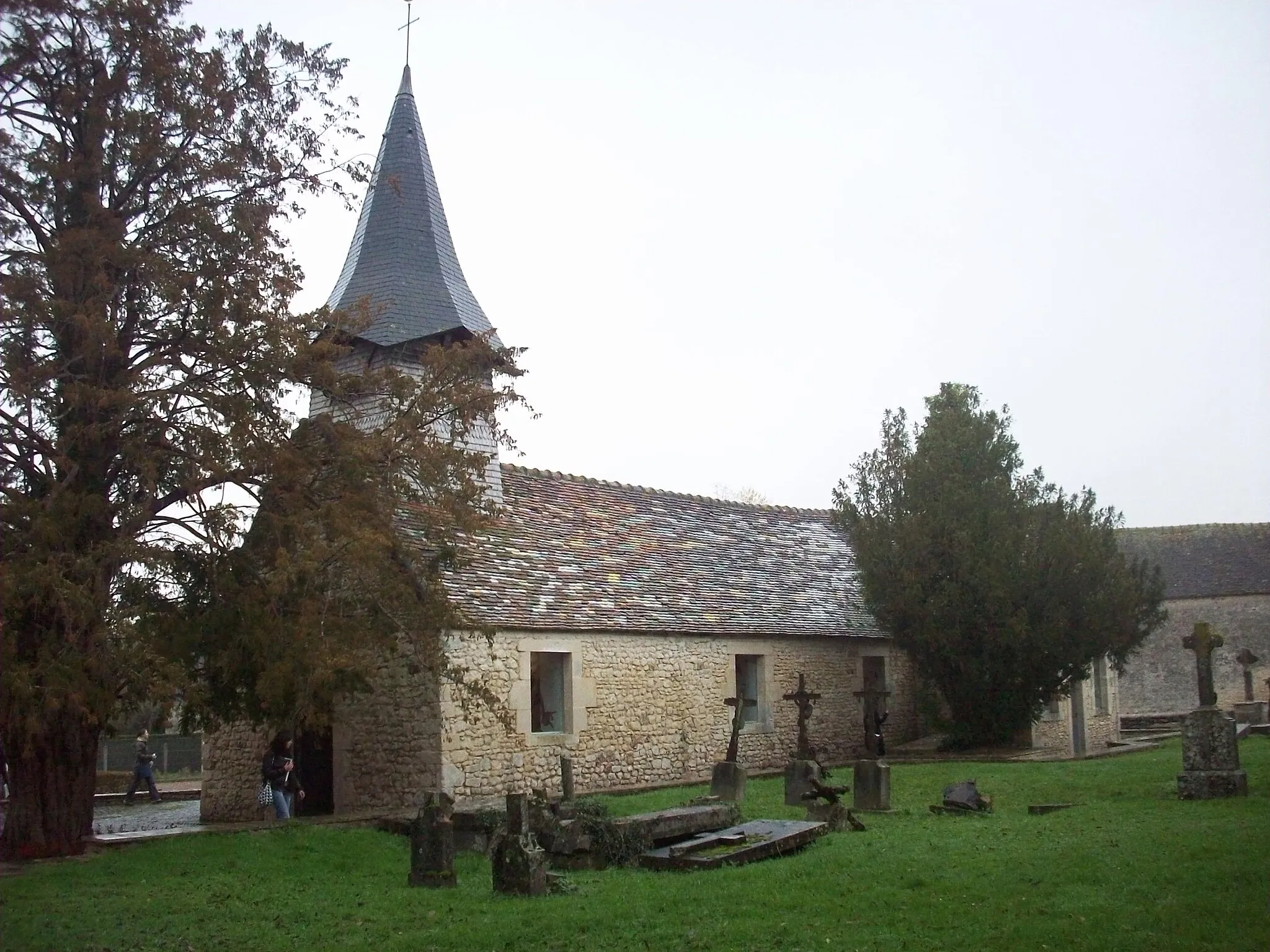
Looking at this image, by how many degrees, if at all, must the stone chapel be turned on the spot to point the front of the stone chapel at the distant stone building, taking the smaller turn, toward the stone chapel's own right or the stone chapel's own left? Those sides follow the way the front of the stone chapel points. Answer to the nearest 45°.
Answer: approximately 180°

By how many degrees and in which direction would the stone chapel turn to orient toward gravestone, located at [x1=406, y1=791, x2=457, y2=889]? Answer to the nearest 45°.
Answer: approximately 45° to its left

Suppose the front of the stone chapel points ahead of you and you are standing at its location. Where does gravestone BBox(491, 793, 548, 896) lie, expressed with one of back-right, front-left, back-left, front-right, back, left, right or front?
front-left

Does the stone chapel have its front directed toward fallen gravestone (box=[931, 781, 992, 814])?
no

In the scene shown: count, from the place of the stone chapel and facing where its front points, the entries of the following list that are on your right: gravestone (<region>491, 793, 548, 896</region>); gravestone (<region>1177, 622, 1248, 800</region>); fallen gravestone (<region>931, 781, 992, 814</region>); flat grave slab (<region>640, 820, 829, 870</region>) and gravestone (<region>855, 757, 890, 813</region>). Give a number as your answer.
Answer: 0

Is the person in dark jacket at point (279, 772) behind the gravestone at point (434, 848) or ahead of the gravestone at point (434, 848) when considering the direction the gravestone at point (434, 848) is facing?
behind

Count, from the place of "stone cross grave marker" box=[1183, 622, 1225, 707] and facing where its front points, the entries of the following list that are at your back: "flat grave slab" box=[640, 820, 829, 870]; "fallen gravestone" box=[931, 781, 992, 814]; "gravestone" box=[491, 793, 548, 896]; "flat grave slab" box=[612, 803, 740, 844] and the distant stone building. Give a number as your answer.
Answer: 1

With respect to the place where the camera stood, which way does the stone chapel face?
facing the viewer and to the left of the viewer

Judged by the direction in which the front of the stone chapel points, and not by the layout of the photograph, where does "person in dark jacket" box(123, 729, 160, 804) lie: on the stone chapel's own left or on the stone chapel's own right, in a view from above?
on the stone chapel's own right

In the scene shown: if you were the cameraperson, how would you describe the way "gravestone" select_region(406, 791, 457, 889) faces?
facing the viewer

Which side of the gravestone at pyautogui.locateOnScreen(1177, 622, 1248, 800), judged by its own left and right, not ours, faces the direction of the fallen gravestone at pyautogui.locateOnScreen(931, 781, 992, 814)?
right

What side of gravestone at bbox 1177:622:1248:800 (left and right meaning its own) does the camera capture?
front
